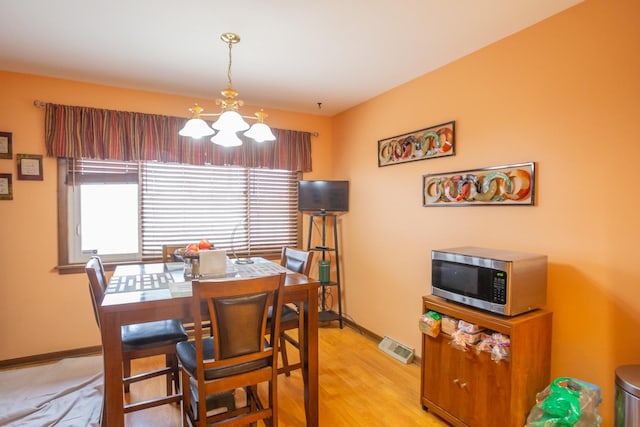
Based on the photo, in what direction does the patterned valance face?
toward the camera

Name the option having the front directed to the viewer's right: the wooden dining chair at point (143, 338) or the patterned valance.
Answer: the wooden dining chair

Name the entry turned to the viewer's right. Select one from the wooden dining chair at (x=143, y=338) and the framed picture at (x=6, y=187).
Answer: the wooden dining chair

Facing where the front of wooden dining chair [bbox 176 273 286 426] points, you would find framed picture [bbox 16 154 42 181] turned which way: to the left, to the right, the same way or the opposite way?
the opposite way

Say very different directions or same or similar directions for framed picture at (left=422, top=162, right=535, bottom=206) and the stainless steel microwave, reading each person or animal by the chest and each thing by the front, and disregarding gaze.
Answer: same or similar directions

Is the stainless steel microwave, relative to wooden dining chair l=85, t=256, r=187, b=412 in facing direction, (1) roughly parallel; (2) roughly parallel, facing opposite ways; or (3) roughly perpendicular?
roughly parallel, facing opposite ways

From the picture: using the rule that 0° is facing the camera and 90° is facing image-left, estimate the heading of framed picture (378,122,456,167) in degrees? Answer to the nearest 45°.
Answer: approximately 45°

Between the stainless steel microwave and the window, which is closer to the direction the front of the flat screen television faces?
the stainless steel microwave

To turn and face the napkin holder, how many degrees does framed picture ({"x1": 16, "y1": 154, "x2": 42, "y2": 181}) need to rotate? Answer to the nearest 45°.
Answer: approximately 45° to its left

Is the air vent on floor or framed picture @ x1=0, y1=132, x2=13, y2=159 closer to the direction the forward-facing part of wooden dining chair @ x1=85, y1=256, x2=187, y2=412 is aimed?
the air vent on floor

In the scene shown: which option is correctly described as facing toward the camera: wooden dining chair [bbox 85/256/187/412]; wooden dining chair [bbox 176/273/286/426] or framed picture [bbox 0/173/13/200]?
the framed picture

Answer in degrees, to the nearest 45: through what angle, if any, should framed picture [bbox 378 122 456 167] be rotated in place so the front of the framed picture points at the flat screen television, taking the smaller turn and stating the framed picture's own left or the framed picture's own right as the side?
approximately 90° to the framed picture's own right

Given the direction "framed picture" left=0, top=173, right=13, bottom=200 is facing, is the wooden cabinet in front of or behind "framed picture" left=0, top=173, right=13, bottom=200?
in front

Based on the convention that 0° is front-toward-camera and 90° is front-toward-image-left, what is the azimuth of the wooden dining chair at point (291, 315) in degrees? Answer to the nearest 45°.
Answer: approximately 45°

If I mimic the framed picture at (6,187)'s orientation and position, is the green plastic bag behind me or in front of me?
in front

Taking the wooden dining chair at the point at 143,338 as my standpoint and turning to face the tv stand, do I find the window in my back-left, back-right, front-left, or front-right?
front-left

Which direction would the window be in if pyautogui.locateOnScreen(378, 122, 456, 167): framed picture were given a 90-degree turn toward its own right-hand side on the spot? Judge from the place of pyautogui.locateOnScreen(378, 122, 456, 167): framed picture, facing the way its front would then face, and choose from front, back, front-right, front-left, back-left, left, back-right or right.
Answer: front-left

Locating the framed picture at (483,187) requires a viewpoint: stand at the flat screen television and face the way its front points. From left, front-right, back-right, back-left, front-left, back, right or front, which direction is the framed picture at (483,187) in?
front-left
